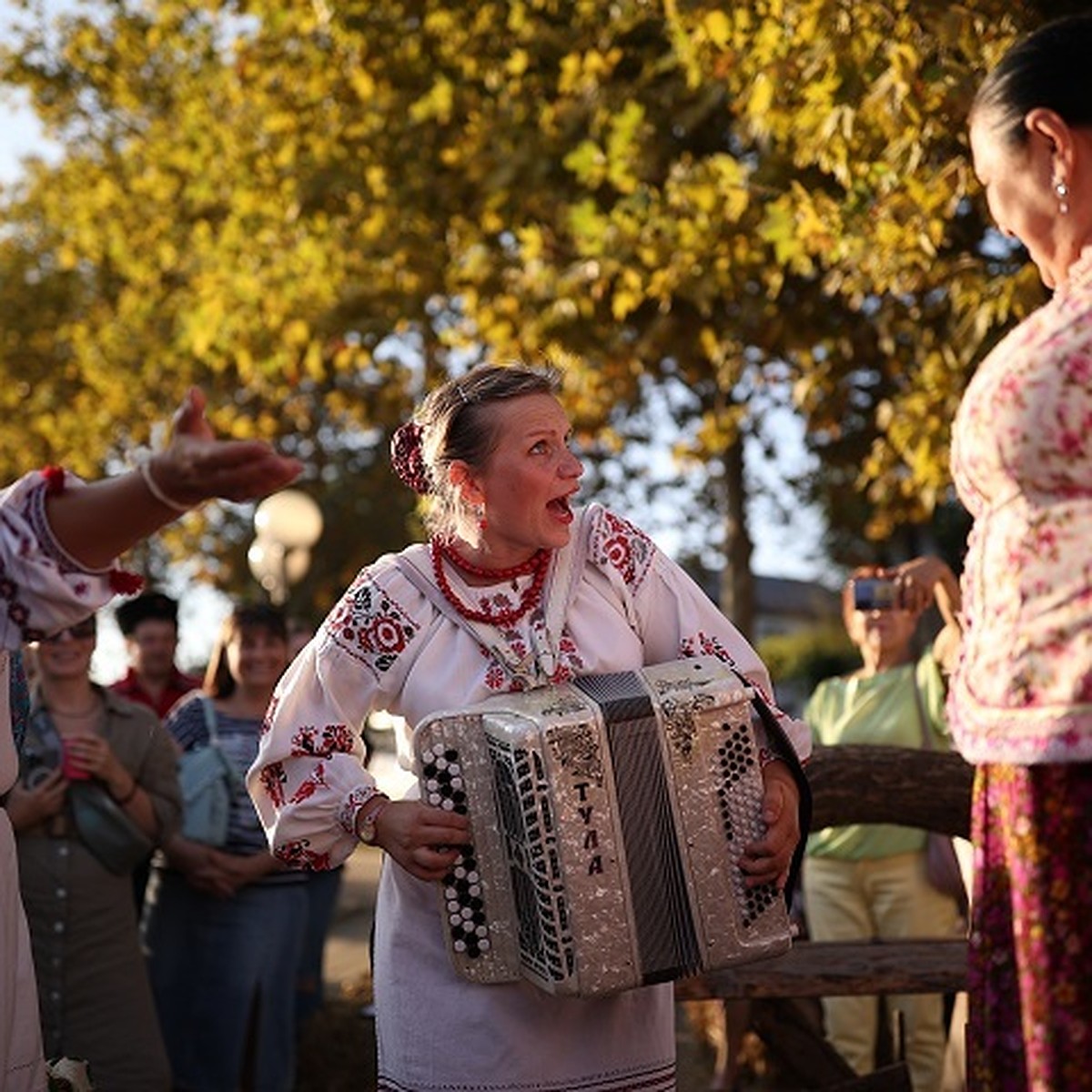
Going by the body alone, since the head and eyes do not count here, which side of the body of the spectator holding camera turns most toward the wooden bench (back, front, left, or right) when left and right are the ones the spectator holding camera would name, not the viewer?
front

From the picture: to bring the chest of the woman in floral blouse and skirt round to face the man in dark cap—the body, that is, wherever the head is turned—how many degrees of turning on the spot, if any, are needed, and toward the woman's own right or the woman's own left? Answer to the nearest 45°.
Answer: approximately 45° to the woman's own right

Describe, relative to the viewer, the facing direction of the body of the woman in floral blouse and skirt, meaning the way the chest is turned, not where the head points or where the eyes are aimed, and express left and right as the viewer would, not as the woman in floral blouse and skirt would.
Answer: facing to the left of the viewer

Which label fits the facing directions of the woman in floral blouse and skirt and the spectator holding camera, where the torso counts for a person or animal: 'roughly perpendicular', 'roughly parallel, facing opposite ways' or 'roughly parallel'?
roughly perpendicular

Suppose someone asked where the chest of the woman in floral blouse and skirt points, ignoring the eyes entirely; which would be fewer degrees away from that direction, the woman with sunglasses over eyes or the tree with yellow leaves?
the woman with sunglasses over eyes

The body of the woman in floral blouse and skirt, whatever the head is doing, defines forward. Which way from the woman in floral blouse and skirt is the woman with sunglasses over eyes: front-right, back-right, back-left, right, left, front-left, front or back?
front-right

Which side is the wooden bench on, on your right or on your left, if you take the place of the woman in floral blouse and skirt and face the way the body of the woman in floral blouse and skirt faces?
on your right

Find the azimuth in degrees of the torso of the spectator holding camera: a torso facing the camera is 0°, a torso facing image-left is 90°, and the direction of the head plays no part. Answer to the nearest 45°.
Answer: approximately 0°
